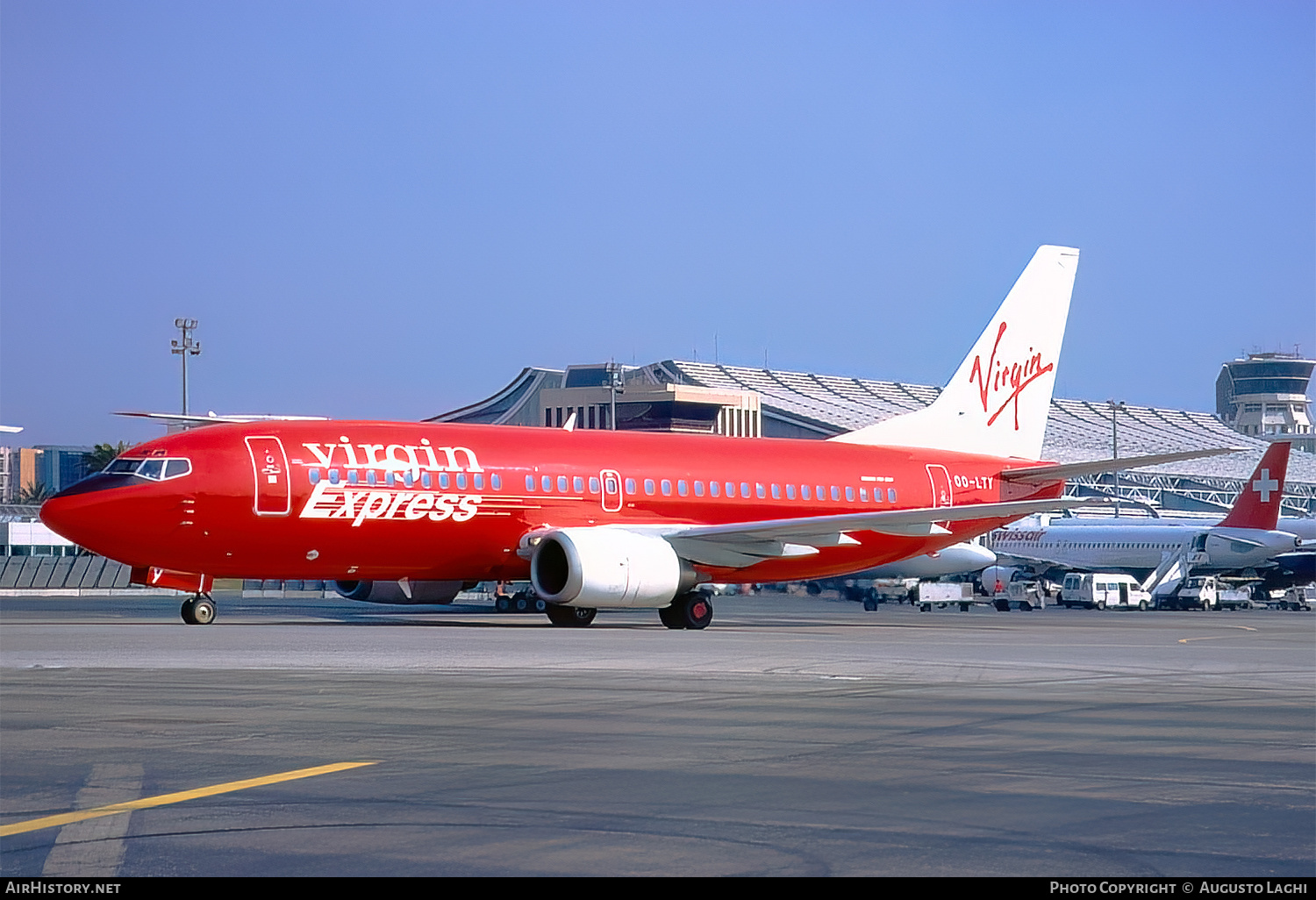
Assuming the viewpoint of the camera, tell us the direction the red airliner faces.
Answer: facing the viewer and to the left of the viewer
